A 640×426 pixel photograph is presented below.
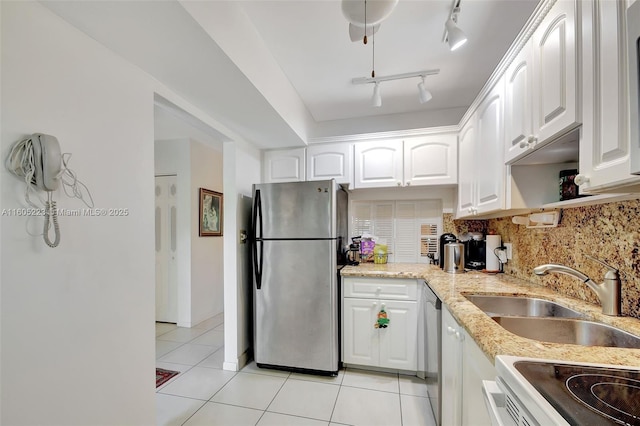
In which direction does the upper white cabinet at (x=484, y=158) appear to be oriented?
to the viewer's left

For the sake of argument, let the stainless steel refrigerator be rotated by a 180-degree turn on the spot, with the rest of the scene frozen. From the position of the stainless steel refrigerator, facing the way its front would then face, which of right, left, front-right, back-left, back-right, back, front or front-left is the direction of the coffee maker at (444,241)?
right

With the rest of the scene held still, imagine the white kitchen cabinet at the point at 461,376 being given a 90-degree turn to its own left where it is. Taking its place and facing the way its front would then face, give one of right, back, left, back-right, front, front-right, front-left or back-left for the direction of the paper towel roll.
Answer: back

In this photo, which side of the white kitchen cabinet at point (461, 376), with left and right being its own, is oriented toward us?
left

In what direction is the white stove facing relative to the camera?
to the viewer's left

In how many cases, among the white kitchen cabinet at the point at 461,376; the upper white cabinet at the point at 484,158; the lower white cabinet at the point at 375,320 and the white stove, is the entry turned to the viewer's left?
3

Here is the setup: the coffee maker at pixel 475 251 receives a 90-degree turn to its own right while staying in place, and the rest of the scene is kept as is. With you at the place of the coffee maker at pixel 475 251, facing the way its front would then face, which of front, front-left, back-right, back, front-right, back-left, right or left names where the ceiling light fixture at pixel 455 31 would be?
back-left

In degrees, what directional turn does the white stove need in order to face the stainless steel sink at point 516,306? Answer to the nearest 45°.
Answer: approximately 90° to its right

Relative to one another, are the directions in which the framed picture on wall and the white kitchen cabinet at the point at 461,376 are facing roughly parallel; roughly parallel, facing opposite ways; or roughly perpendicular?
roughly parallel, facing opposite ways

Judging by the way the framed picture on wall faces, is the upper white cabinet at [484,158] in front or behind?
in front

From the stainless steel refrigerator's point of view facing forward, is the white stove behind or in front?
in front

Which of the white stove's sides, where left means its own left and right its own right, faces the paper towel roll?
right

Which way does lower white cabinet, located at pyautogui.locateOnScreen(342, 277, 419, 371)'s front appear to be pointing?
toward the camera

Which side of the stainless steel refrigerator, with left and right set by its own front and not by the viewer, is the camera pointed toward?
front
